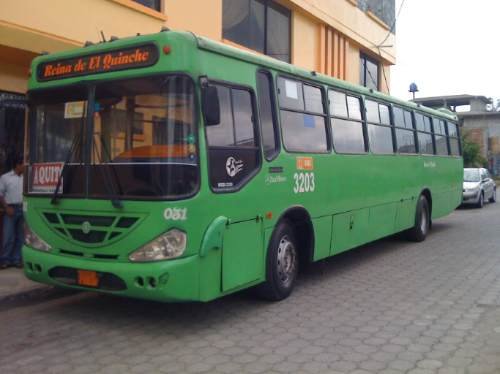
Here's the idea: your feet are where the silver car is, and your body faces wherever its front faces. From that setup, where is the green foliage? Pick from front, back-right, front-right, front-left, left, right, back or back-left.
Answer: back-right

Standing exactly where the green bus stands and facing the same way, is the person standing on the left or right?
on its right

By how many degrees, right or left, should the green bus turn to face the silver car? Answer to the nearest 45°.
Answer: approximately 180°

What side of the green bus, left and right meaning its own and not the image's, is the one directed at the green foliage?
back

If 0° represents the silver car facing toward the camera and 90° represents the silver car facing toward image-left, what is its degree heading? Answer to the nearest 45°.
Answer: approximately 45°
